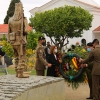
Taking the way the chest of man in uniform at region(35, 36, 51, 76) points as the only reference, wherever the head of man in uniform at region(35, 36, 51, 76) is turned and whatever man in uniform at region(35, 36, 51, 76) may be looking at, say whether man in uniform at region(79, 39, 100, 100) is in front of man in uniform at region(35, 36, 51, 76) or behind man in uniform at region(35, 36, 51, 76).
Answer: in front

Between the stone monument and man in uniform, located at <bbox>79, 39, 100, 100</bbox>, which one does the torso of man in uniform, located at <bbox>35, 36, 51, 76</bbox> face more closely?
the man in uniform

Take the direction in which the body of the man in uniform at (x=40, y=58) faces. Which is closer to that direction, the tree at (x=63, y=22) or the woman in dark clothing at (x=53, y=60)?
the woman in dark clothing

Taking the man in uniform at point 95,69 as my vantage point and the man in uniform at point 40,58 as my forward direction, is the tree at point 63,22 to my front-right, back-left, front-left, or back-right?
front-right

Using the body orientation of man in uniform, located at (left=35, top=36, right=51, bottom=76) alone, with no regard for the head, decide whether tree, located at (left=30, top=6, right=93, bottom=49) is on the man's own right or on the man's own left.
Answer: on the man's own left

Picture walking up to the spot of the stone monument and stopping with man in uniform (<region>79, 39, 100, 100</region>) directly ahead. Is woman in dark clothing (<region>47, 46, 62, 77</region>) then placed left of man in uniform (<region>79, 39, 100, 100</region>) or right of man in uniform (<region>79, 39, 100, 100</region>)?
left
